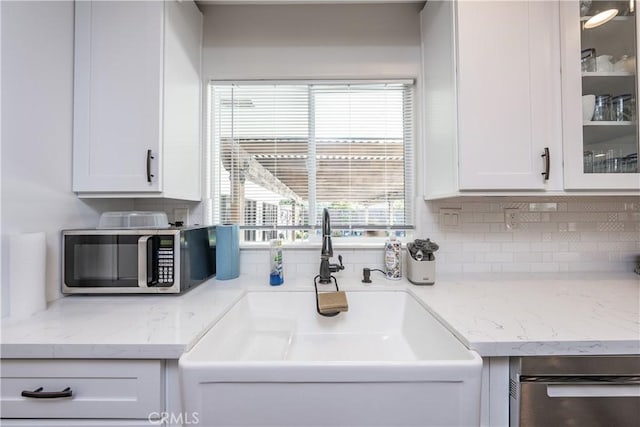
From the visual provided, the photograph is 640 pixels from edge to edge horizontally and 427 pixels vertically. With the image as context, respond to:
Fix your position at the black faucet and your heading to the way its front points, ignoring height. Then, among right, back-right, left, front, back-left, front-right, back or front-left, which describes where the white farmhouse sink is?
front

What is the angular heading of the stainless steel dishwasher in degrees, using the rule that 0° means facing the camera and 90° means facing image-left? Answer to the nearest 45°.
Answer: approximately 0°

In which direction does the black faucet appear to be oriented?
toward the camera

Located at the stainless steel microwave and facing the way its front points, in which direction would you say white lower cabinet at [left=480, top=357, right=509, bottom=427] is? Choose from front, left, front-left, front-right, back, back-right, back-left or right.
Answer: front-left

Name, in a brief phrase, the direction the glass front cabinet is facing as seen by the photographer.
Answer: facing the viewer

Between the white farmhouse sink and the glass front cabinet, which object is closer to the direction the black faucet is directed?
the white farmhouse sink

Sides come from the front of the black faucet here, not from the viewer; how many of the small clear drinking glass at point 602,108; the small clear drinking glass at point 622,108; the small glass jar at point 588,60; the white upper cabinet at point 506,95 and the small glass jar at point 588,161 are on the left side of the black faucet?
5

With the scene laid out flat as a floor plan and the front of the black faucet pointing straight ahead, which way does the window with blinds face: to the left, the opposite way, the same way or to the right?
the same way

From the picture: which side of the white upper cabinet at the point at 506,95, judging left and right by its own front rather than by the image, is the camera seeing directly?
front

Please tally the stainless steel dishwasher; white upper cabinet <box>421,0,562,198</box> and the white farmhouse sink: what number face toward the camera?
3

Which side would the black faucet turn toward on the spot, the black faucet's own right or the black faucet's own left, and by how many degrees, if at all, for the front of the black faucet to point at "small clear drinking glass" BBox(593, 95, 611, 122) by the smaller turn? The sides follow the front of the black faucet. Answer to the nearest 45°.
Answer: approximately 90° to the black faucet's own left

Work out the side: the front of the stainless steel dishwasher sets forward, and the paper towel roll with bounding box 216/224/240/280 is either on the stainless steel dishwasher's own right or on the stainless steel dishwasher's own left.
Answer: on the stainless steel dishwasher's own right

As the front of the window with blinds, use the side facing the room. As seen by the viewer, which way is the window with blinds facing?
toward the camera
